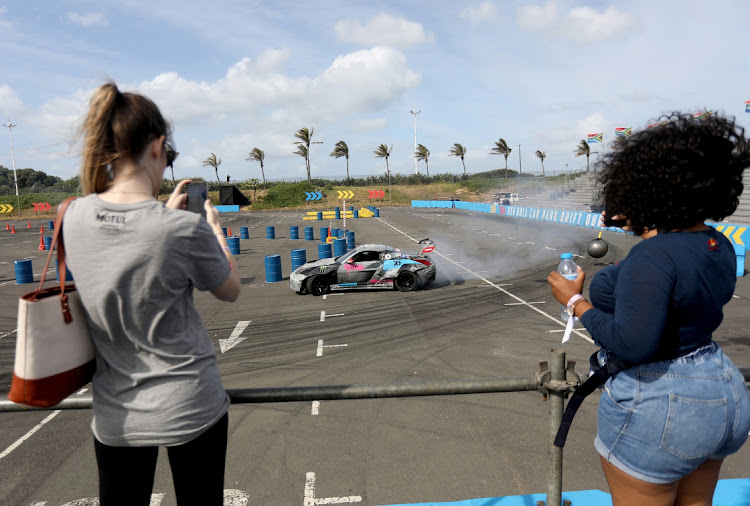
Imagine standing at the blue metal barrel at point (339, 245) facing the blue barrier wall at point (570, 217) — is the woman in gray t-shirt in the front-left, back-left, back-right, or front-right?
back-right

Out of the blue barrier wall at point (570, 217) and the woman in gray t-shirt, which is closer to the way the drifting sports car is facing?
the woman in gray t-shirt

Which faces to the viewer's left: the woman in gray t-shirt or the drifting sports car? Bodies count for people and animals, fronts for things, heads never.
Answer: the drifting sports car

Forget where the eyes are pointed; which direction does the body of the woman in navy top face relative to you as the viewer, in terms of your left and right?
facing away from the viewer and to the left of the viewer

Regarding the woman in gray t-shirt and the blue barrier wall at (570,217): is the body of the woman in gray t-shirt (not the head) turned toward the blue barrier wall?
yes

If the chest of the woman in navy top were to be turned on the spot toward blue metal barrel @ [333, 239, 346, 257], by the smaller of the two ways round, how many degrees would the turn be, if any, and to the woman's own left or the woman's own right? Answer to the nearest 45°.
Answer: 0° — they already face it

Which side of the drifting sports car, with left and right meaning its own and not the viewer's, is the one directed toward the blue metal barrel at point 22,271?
front

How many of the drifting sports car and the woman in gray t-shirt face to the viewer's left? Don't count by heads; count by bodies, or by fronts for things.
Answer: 1

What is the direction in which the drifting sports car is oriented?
to the viewer's left

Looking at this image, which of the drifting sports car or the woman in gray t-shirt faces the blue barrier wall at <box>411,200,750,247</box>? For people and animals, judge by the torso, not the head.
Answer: the woman in gray t-shirt

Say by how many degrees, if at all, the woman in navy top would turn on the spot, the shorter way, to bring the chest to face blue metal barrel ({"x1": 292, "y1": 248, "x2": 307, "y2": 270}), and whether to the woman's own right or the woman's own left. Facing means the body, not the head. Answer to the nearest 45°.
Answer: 0° — they already face it

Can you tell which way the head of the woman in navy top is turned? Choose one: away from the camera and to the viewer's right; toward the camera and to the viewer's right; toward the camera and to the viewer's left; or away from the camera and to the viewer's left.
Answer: away from the camera and to the viewer's left
